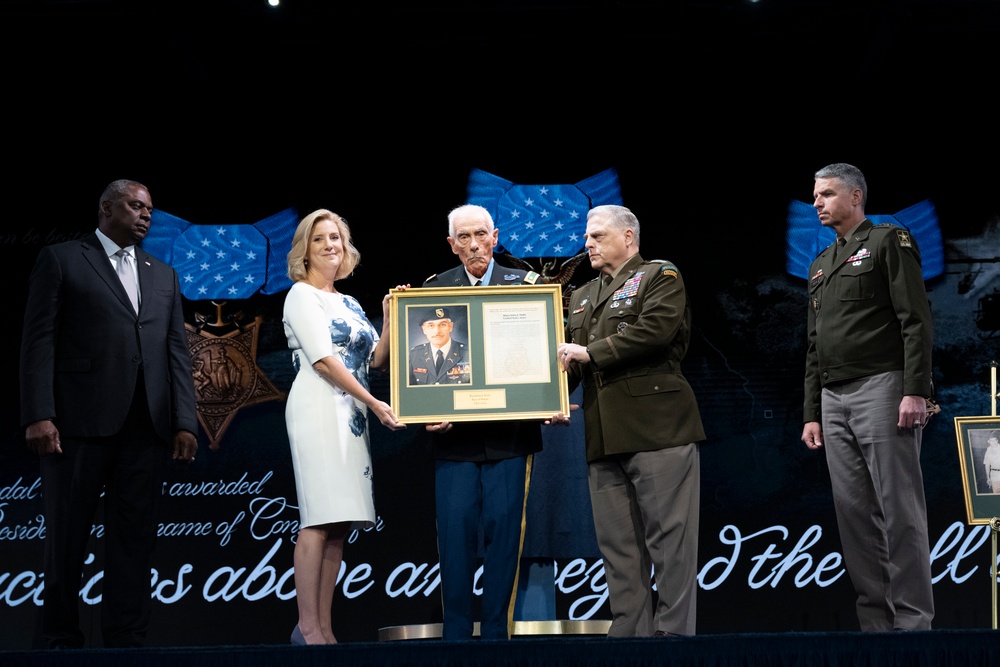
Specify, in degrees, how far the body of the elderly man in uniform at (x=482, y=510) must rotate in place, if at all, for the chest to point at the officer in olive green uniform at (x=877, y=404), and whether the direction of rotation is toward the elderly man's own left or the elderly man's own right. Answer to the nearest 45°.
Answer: approximately 90° to the elderly man's own left

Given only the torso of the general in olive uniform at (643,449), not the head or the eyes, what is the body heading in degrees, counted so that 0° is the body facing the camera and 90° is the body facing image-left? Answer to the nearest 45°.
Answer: approximately 45°

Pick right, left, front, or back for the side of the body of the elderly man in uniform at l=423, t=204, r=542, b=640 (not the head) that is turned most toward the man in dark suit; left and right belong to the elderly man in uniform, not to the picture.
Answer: right

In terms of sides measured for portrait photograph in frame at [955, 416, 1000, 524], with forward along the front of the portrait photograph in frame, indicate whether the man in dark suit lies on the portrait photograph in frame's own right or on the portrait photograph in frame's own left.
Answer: on the portrait photograph in frame's own right

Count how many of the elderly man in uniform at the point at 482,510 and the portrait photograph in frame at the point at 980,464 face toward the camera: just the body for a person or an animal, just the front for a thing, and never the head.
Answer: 2

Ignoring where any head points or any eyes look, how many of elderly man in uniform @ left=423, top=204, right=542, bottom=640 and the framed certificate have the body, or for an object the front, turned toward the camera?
2

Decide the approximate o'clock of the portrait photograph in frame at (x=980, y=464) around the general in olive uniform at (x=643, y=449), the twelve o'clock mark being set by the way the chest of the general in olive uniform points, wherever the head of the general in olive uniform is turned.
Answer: The portrait photograph in frame is roughly at 6 o'clock from the general in olive uniform.
